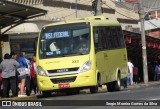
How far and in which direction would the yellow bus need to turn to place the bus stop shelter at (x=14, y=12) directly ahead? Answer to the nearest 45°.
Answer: approximately 90° to its right

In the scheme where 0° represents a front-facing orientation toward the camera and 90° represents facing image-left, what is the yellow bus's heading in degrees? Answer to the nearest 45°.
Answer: approximately 45°

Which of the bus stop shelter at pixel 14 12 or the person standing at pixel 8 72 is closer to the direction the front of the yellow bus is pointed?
the person standing

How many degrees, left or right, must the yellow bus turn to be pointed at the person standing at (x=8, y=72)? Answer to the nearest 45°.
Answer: approximately 45° to its right
